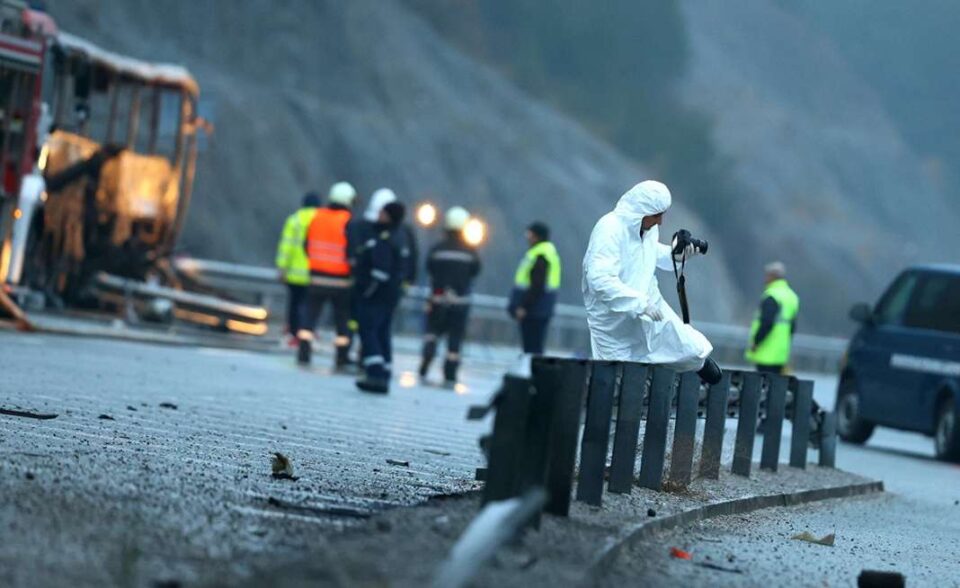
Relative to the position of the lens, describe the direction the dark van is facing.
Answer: facing away from the viewer and to the left of the viewer

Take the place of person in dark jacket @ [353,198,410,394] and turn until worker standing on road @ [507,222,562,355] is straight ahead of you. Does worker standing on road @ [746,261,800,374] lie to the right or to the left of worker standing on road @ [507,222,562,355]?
right

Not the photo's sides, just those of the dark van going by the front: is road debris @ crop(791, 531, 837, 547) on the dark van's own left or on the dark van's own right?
on the dark van's own left

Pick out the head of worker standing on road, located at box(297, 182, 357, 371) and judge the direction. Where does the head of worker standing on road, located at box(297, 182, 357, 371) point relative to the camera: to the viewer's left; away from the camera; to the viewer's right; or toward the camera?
away from the camera
